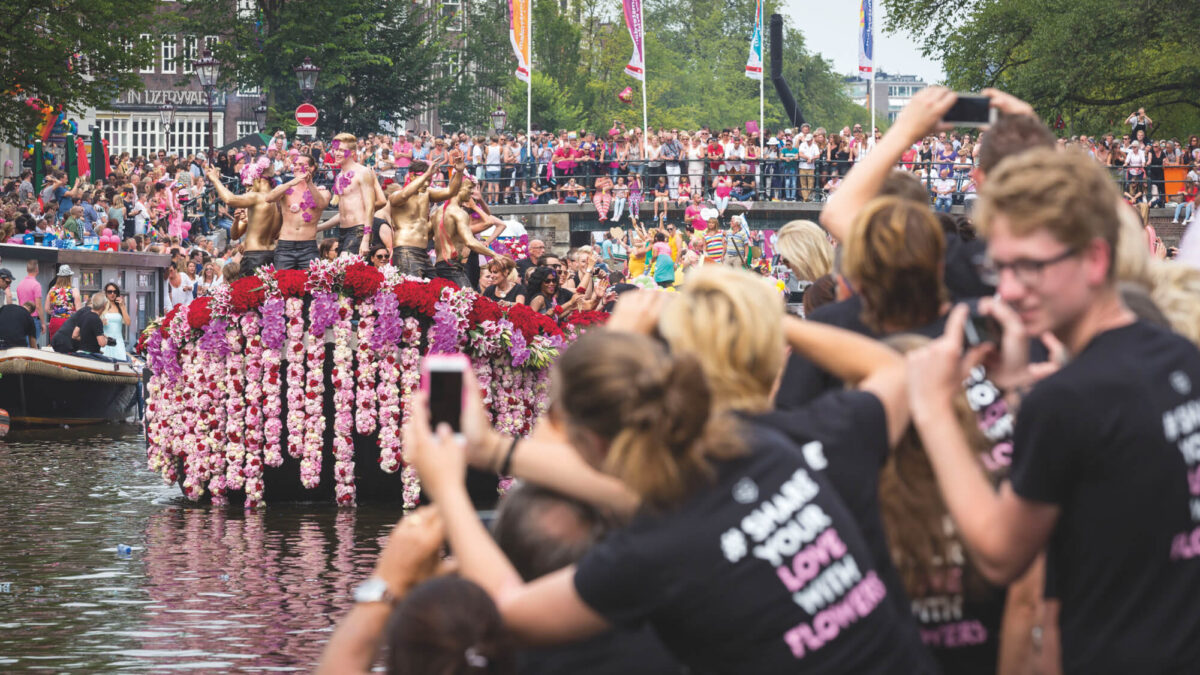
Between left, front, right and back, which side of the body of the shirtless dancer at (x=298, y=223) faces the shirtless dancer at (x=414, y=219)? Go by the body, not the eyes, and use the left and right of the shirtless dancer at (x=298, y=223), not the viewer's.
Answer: left

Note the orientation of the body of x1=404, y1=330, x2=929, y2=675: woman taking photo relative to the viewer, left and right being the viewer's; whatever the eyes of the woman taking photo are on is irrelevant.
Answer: facing away from the viewer and to the left of the viewer

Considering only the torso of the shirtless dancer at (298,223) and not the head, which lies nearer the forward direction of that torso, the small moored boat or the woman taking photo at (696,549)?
the woman taking photo

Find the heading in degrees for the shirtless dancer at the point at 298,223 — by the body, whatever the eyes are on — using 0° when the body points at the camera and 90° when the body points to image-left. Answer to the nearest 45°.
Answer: approximately 0°

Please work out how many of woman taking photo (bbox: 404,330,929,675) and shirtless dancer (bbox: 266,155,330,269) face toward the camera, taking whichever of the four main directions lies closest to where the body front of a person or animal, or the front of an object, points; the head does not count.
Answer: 1

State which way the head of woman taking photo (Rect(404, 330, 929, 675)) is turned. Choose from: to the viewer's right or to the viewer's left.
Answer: to the viewer's left

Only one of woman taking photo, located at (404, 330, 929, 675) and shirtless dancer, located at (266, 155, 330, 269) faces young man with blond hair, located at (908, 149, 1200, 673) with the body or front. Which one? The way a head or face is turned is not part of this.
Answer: the shirtless dancer

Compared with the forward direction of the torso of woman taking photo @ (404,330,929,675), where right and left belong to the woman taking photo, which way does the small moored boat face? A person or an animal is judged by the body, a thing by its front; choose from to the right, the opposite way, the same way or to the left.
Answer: to the left

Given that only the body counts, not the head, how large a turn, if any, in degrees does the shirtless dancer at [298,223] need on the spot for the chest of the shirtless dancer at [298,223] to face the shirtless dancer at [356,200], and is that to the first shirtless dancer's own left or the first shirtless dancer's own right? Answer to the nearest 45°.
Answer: approximately 135° to the first shirtless dancer's own left

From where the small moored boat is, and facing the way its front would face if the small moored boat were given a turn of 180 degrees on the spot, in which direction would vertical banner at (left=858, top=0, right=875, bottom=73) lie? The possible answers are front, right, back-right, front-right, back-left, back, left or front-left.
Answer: front

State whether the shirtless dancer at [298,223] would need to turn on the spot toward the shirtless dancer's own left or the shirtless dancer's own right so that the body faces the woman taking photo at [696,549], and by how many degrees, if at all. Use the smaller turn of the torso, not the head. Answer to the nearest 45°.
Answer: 0° — they already face them

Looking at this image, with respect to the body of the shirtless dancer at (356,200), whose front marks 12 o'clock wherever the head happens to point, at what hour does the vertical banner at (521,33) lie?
The vertical banner is roughly at 5 o'clock from the shirtless dancer.
